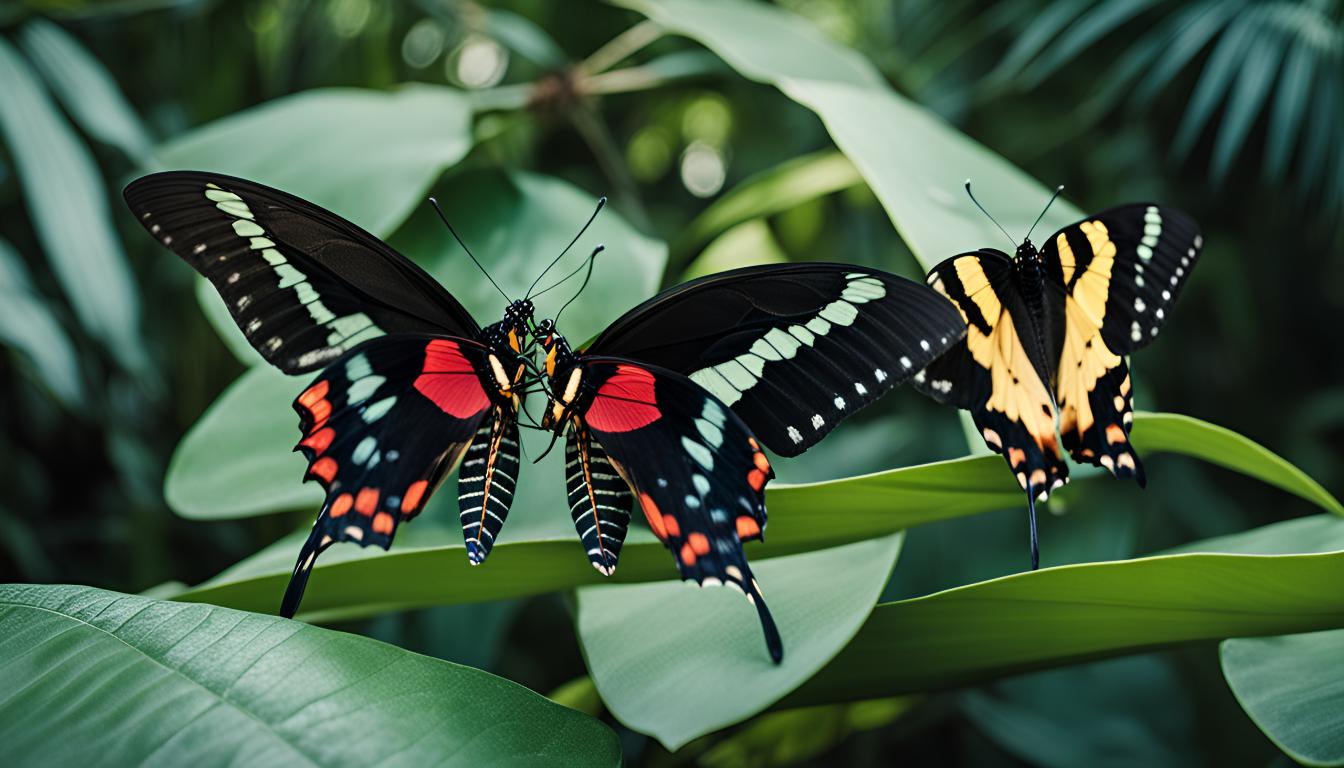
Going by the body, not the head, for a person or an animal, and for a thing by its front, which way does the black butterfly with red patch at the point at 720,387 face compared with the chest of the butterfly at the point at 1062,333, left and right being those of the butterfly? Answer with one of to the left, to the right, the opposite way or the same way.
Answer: to the left

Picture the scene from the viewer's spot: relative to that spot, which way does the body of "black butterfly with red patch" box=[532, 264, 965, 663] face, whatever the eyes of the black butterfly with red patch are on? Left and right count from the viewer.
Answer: facing to the left of the viewer

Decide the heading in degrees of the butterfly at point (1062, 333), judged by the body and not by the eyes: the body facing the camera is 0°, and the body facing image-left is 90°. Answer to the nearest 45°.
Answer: approximately 180°

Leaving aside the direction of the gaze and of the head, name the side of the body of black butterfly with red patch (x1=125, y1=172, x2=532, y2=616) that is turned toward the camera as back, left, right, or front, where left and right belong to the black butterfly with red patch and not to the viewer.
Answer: right

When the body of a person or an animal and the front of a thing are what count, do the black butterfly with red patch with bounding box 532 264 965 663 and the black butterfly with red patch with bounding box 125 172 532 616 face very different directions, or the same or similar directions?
very different directions
